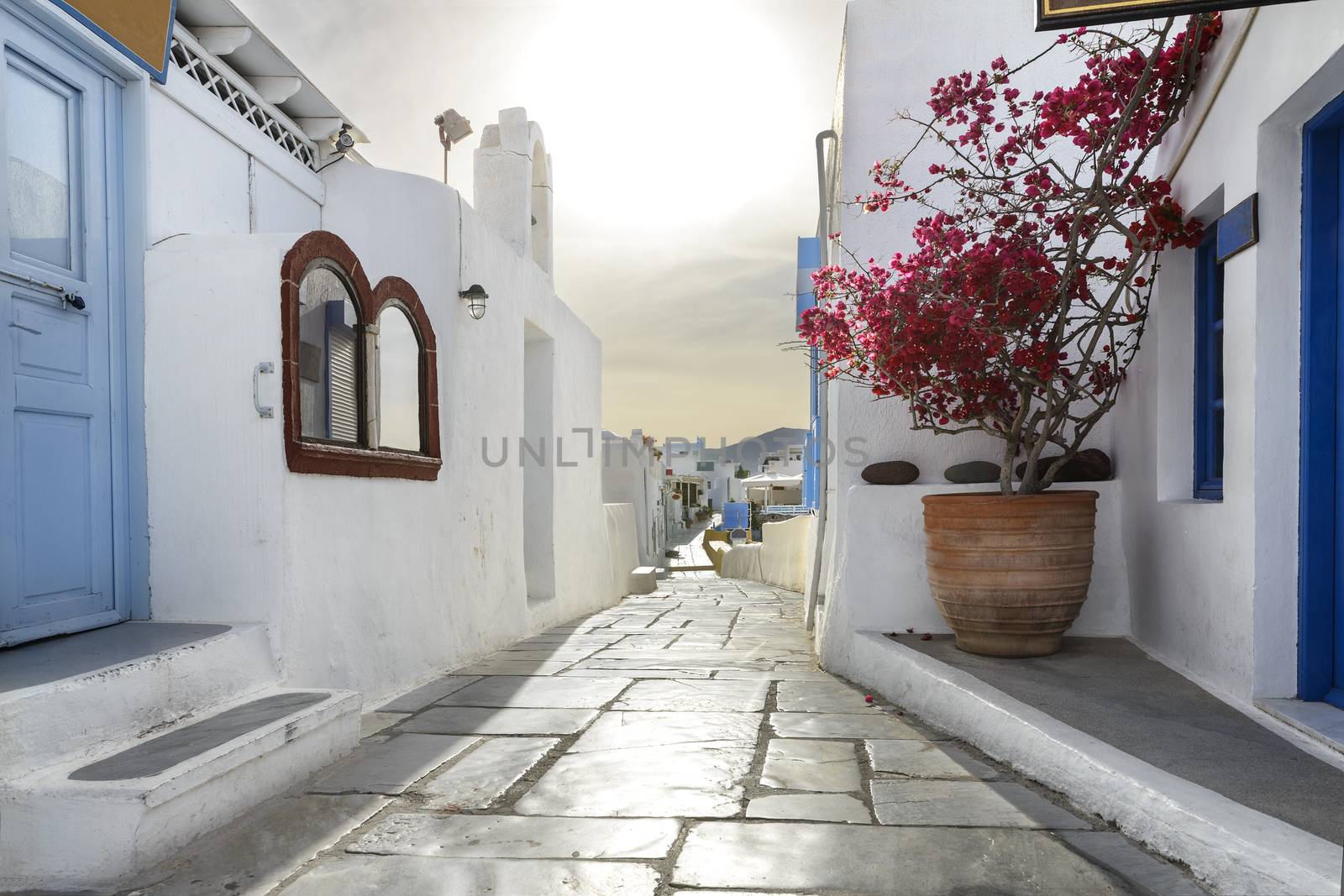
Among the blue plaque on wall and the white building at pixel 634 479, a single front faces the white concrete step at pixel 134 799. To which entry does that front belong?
the blue plaque on wall

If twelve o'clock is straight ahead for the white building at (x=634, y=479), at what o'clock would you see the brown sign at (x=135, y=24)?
The brown sign is roughly at 3 o'clock from the white building.

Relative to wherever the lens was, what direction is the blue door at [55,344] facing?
facing the viewer and to the right of the viewer

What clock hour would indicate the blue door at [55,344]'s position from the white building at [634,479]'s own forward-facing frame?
The blue door is roughly at 3 o'clock from the white building.

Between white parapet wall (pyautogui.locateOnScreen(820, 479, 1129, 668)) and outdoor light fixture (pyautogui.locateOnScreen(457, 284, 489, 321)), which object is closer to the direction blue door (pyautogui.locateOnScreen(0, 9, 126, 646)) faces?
the white parapet wall

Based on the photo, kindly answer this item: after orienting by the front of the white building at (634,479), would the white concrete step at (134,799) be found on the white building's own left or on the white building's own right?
on the white building's own right

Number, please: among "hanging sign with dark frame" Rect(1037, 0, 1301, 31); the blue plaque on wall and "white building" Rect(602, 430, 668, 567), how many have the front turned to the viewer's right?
1

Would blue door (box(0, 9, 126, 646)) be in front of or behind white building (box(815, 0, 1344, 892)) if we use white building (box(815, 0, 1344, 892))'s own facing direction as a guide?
in front

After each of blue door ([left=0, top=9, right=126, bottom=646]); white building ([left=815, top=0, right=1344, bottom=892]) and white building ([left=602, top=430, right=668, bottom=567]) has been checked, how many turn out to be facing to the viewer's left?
1

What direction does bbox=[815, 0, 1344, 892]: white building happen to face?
to the viewer's left

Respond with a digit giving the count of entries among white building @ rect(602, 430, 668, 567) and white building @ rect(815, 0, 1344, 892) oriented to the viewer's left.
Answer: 1

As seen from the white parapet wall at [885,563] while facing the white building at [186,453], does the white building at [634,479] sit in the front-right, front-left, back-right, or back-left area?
back-right

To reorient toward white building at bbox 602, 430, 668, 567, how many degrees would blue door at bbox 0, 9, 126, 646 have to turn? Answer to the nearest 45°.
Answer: approximately 90° to its left

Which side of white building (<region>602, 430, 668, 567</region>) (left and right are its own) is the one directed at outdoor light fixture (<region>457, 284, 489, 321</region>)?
right

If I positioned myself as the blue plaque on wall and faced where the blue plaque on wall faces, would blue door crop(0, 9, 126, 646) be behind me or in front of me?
in front

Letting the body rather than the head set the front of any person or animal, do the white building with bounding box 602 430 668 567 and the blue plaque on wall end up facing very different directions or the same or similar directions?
very different directions

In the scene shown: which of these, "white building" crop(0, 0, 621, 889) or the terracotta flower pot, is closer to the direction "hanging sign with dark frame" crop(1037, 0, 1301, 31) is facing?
the white building

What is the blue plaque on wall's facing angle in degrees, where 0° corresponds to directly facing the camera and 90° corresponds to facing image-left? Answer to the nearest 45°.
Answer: approximately 45°

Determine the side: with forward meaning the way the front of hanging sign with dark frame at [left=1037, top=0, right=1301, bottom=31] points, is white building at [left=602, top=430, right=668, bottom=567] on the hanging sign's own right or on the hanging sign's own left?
on the hanging sign's own right
